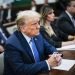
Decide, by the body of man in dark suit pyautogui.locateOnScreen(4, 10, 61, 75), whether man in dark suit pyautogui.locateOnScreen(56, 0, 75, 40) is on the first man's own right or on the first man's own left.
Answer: on the first man's own left

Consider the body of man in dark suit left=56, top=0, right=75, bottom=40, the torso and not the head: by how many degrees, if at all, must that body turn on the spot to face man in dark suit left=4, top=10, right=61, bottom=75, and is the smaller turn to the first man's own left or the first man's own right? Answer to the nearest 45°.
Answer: approximately 45° to the first man's own right

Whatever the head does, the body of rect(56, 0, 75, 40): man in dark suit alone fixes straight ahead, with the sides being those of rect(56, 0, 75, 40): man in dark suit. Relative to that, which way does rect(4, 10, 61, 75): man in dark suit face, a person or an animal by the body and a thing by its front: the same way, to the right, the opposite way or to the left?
the same way

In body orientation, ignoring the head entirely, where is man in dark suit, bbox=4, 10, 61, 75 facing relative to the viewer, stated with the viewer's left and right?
facing the viewer and to the right of the viewer
